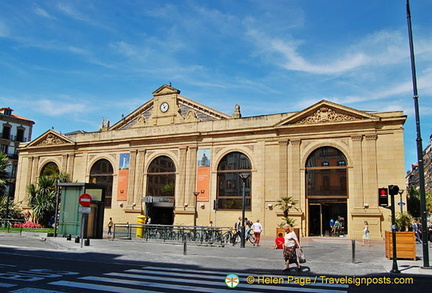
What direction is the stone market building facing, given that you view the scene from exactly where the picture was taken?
facing the viewer and to the left of the viewer

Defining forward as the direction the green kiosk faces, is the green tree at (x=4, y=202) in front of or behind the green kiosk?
behind

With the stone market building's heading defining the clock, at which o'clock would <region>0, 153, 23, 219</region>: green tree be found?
The green tree is roughly at 2 o'clock from the stone market building.

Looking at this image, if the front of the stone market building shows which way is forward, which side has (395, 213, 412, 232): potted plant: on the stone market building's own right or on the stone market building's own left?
on the stone market building's own left

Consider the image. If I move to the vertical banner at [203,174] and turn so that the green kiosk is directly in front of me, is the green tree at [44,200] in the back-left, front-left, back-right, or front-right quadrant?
front-right

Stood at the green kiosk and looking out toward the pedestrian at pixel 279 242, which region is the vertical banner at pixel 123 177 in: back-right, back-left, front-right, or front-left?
back-left

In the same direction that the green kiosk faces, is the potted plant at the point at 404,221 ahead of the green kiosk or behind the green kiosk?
ahead

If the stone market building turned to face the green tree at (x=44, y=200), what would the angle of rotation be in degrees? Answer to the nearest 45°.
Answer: approximately 45° to its right

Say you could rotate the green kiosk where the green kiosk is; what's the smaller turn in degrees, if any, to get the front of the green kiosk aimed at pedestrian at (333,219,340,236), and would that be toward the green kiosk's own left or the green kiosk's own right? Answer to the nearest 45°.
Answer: approximately 45° to the green kiosk's own left

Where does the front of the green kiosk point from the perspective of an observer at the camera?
facing the viewer and to the right of the viewer

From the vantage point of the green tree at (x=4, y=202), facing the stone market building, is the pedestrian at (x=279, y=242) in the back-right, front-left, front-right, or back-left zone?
front-right

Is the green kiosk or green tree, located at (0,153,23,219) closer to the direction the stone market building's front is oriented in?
the green kiosk

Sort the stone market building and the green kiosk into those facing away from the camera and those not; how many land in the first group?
0
